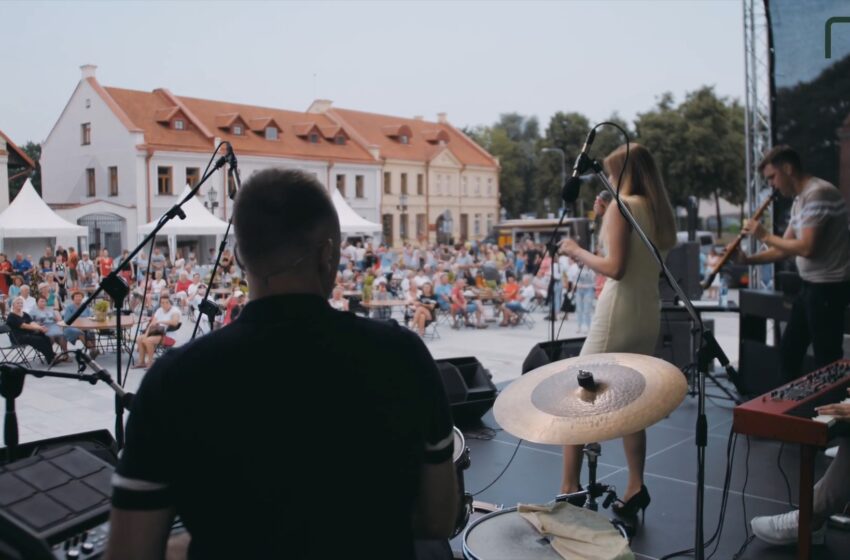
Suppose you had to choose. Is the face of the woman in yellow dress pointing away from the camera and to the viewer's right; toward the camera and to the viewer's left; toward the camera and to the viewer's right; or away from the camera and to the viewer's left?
away from the camera and to the viewer's left

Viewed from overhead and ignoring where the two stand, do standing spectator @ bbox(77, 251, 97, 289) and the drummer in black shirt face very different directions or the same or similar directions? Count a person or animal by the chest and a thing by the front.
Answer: very different directions

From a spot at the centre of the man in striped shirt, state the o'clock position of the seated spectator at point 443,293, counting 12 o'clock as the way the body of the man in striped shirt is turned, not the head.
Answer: The seated spectator is roughly at 2 o'clock from the man in striped shirt.

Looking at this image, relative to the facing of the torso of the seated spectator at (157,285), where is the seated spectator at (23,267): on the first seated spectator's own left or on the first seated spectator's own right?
on the first seated spectator's own right

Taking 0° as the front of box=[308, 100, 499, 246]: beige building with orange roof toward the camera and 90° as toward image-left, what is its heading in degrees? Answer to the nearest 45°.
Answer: approximately 315°

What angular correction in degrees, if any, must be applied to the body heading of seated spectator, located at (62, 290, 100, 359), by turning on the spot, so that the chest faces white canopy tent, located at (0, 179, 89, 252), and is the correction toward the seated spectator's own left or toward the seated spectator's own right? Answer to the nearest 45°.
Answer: approximately 135° to the seated spectator's own left

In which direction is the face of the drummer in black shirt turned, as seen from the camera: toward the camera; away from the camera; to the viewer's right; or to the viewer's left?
away from the camera

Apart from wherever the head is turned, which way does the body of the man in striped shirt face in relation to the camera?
to the viewer's left

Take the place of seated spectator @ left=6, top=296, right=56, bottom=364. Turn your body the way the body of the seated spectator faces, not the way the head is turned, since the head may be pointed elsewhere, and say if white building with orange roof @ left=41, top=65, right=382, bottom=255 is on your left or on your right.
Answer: on your left

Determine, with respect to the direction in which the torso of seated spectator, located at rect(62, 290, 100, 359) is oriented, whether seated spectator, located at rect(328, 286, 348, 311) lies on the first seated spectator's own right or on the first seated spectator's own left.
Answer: on the first seated spectator's own left
